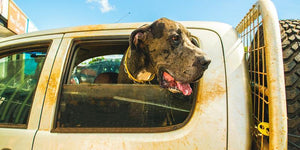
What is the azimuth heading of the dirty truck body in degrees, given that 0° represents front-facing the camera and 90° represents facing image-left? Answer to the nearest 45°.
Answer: approximately 90°

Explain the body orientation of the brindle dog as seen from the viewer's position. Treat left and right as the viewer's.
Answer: facing the viewer and to the right of the viewer
